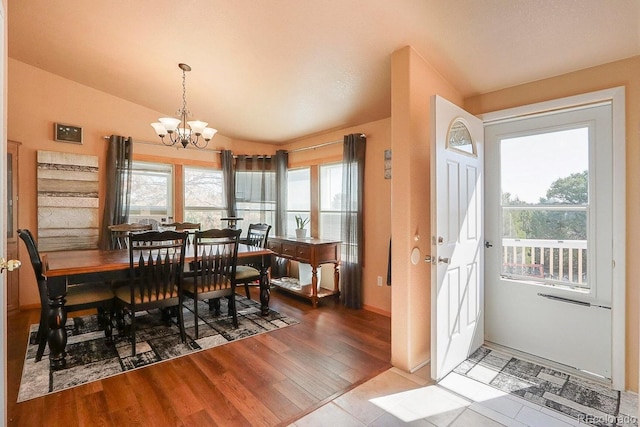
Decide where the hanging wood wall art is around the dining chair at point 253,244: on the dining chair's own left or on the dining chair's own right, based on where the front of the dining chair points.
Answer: on the dining chair's own right

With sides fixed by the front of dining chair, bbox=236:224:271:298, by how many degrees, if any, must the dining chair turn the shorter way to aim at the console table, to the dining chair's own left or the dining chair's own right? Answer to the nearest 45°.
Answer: approximately 135° to the dining chair's own left

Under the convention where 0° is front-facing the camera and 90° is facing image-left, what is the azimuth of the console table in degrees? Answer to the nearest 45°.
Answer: approximately 45°

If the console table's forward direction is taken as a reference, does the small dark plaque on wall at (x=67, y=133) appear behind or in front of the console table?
in front

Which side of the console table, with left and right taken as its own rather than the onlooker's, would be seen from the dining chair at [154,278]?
front

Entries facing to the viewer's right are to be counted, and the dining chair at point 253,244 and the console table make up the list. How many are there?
0

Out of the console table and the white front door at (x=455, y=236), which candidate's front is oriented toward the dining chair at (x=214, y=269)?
the console table

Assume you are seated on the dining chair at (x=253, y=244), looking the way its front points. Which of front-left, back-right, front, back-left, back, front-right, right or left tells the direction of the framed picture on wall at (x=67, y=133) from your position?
front-right

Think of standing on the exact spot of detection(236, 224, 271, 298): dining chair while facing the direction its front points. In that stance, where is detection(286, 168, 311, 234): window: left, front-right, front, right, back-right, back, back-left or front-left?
back

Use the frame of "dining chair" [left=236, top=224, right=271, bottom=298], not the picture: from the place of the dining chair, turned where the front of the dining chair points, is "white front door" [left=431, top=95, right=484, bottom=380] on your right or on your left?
on your left
